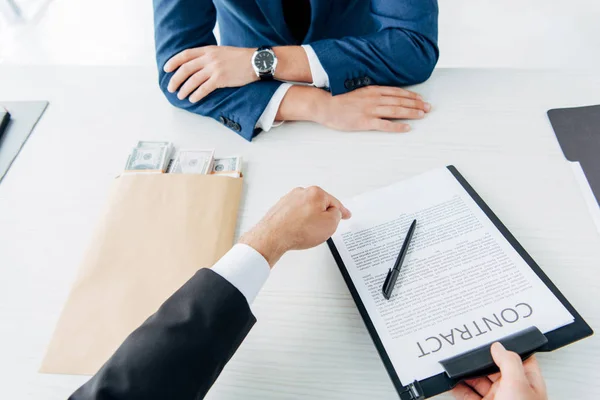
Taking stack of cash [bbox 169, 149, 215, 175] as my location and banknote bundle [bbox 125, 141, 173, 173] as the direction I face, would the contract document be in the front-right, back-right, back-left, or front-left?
back-left

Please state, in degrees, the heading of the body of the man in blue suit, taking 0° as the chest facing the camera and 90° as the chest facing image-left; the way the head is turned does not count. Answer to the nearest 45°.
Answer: approximately 0°
